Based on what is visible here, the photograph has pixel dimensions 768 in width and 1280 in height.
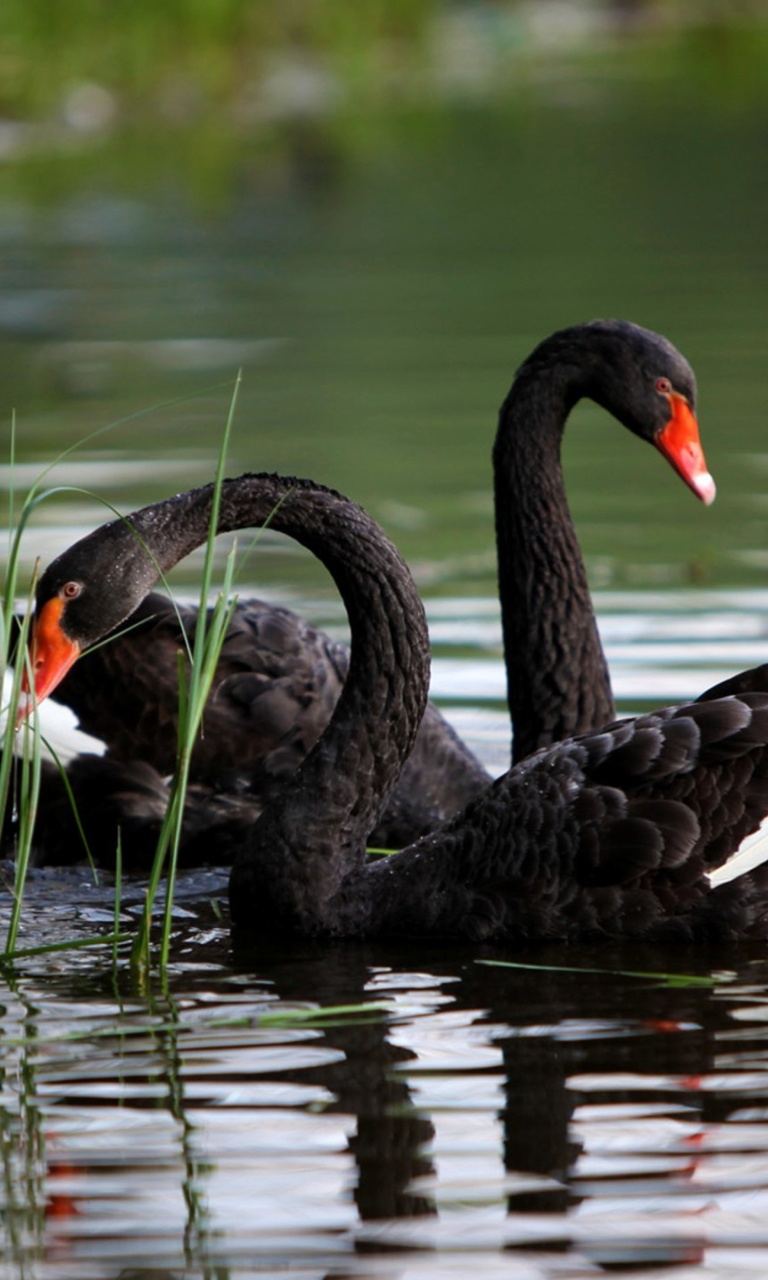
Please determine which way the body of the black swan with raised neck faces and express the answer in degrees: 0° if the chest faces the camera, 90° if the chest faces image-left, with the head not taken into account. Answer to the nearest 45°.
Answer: approximately 270°
